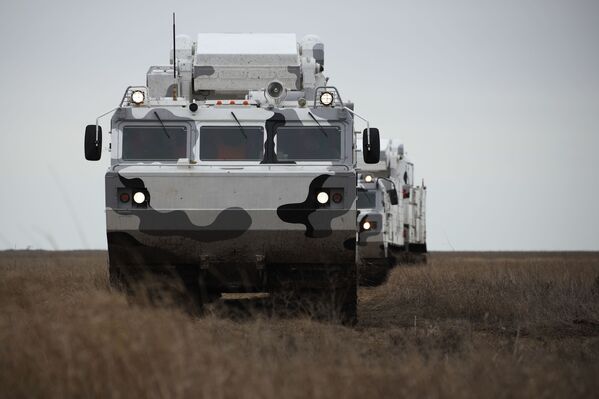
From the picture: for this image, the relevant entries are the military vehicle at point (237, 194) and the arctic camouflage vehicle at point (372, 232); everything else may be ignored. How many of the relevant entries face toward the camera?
2

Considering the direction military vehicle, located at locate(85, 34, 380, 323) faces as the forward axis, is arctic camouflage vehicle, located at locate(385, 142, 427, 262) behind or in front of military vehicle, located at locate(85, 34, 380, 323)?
behind

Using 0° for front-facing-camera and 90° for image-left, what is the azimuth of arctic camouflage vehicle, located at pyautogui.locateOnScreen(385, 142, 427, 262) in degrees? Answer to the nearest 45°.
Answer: approximately 45°

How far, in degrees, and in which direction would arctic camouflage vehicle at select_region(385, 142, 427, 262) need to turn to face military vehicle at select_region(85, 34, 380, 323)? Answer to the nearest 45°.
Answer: approximately 45° to its left

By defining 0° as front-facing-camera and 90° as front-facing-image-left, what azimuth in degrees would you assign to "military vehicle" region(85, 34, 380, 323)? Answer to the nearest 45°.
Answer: approximately 0°
